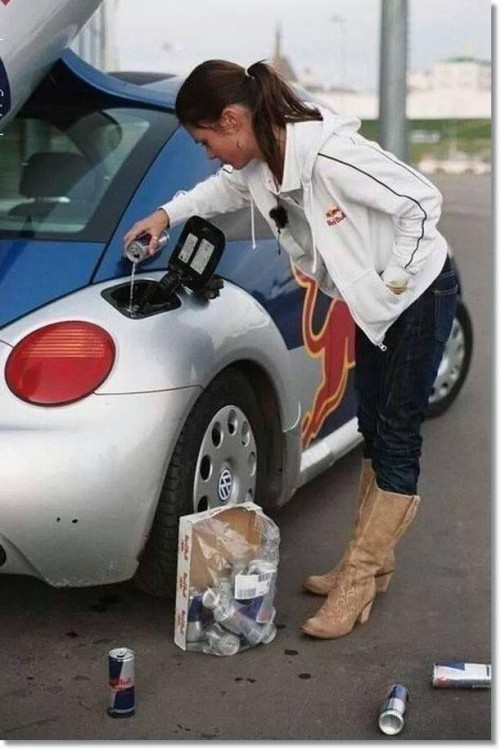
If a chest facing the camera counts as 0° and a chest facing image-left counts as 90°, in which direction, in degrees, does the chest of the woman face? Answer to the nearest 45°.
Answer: approximately 90°

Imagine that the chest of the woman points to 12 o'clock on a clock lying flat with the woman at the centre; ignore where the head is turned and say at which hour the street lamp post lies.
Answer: The street lamp post is roughly at 3 o'clock from the woman.
